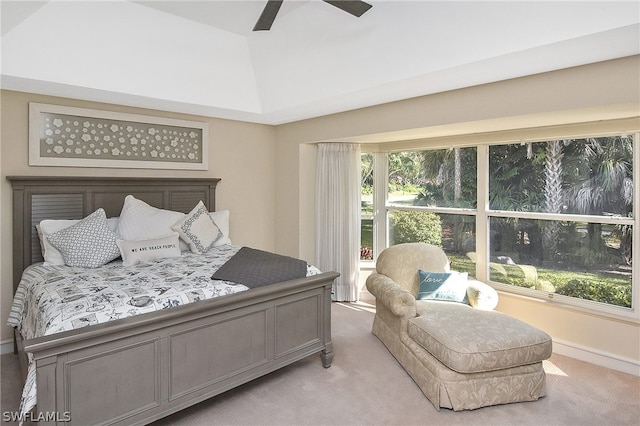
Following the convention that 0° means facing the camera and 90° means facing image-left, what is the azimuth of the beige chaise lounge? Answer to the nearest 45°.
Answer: approximately 315°

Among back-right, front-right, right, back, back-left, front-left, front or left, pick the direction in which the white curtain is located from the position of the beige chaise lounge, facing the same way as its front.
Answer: back

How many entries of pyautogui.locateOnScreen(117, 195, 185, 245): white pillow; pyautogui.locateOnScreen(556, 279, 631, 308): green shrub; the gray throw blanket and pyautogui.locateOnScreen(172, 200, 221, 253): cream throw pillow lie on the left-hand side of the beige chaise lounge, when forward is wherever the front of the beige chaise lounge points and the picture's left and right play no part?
1

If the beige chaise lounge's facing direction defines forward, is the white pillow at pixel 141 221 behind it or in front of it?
behind

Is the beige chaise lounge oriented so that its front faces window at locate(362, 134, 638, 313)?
no

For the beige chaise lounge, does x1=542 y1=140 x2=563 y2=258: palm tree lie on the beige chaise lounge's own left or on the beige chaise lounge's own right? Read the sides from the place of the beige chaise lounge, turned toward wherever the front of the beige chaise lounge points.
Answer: on the beige chaise lounge's own left

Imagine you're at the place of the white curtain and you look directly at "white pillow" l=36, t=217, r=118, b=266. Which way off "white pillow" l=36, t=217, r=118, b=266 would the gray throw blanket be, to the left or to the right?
left

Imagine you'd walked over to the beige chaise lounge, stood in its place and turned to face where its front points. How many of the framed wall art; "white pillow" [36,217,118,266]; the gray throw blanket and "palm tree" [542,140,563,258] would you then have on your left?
1

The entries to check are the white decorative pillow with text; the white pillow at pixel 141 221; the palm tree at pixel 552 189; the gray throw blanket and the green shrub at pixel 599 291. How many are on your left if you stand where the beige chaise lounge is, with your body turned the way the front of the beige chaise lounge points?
2

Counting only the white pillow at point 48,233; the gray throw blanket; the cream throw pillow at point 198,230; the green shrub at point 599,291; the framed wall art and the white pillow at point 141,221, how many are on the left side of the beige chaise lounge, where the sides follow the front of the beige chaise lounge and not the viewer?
1

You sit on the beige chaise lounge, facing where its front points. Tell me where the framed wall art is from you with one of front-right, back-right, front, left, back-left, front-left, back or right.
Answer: back-right

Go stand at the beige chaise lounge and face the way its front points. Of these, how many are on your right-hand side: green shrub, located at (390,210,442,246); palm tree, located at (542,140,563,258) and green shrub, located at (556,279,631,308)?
0

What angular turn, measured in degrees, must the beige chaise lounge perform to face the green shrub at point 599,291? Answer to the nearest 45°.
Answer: approximately 90° to its left

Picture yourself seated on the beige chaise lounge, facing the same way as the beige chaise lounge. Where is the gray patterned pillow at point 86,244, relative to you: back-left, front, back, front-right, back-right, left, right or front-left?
back-right

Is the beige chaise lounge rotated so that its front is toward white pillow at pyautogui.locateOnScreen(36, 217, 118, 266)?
no

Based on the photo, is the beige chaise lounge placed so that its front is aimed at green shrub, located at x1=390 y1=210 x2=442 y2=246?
no
